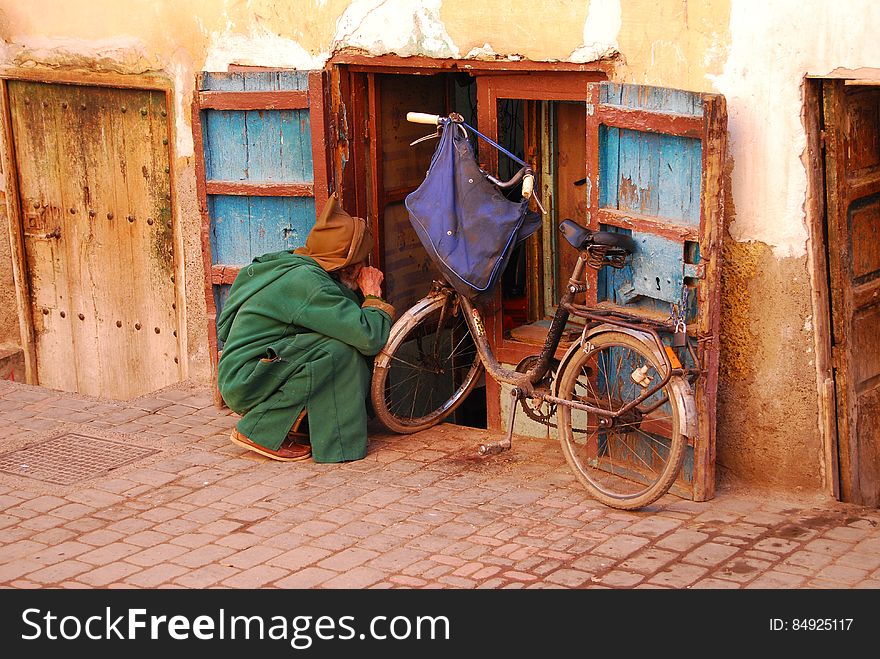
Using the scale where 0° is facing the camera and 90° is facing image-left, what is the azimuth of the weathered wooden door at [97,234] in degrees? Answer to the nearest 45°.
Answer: approximately 0°

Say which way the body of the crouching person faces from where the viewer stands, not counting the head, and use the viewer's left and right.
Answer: facing to the right of the viewer

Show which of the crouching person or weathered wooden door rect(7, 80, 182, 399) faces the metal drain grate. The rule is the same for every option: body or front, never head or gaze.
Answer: the weathered wooden door

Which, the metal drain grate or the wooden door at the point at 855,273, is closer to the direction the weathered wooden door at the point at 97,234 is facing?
the metal drain grate

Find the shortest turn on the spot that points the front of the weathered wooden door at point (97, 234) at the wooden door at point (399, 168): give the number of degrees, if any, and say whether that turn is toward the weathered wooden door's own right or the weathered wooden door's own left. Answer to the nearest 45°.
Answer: approximately 45° to the weathered wooden door's own left

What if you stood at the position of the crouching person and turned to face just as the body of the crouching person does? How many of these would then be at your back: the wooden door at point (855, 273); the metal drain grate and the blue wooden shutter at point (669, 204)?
1

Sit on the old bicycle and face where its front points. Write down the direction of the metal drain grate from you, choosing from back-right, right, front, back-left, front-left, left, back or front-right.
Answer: front-left

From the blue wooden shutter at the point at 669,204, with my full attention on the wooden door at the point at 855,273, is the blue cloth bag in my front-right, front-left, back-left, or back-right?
back-left

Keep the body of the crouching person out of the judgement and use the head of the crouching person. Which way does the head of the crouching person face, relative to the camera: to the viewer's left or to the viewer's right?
to the viewer's right

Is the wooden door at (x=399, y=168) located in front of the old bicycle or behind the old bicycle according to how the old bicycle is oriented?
in front

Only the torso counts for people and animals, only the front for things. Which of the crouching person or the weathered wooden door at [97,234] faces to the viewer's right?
the crouching person

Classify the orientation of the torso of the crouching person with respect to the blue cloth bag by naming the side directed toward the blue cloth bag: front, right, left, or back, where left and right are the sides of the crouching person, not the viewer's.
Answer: front

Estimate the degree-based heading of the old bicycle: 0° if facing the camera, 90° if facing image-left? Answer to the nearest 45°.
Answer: approximately 135°

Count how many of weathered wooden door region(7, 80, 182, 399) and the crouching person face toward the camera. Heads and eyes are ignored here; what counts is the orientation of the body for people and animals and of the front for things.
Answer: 1
